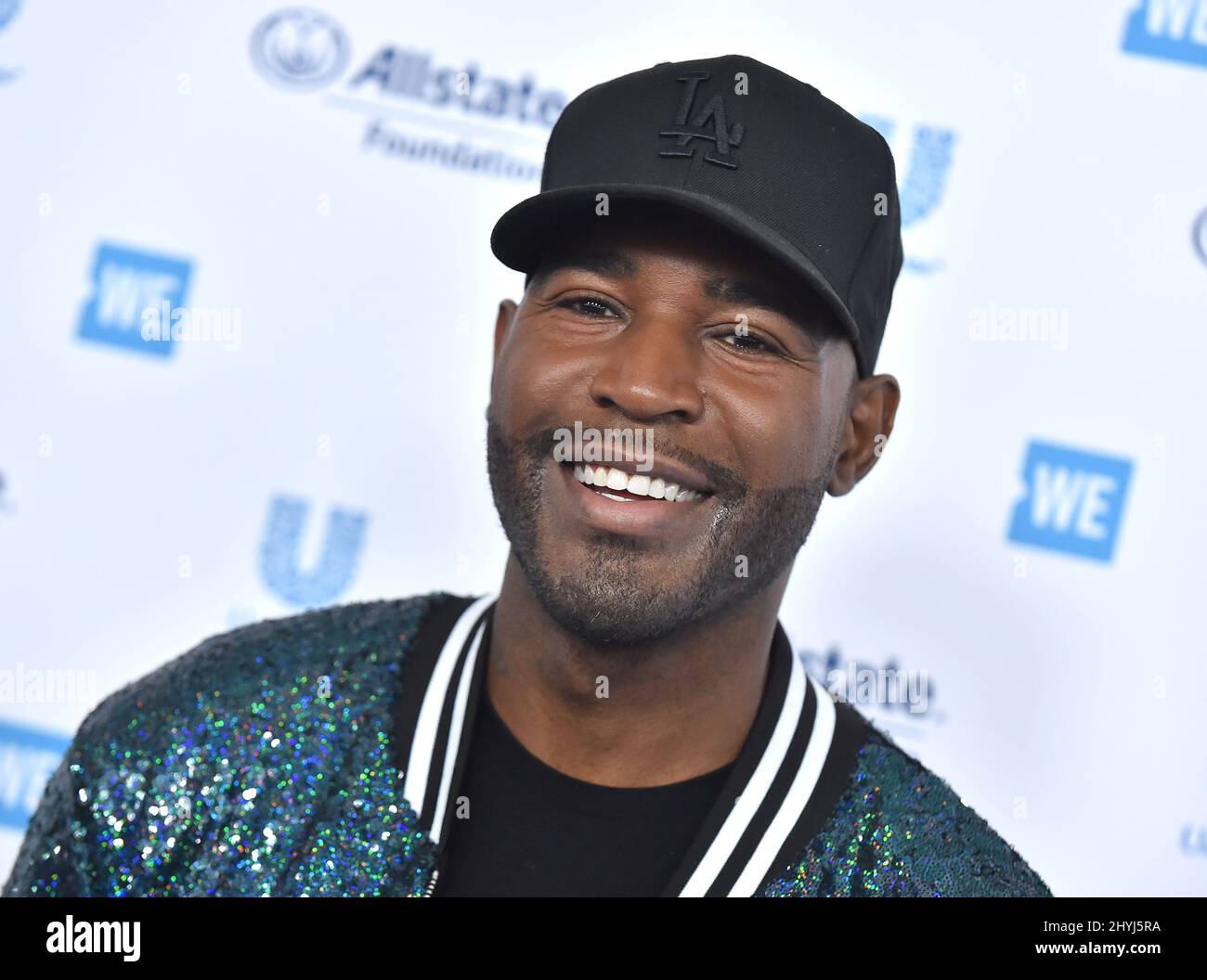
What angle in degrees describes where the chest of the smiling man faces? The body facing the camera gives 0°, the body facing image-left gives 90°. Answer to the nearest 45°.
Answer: approximately 0°
